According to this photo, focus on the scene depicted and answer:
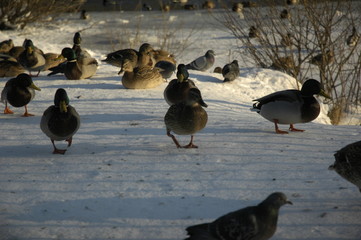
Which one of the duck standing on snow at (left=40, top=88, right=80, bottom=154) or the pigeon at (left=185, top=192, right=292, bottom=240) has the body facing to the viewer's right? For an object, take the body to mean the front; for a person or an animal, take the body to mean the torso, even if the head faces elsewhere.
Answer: the pigeon

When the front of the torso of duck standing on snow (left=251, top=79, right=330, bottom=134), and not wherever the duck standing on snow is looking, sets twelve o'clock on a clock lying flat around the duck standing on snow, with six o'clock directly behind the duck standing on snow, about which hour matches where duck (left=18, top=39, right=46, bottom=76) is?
The duck is roughly at 7 o'clock from the duck standing on snow.

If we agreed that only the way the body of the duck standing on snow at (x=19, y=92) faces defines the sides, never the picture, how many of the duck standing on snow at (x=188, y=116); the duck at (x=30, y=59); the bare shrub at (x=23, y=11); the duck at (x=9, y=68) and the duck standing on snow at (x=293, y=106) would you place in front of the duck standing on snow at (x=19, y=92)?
2

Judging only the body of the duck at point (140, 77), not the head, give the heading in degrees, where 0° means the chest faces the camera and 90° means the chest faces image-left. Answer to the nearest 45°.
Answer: approximately 90°

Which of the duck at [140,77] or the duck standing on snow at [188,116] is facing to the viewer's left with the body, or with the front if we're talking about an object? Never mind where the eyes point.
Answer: the duck

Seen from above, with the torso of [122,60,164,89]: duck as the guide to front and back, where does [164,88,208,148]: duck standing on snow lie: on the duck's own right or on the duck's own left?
on the duck's own left

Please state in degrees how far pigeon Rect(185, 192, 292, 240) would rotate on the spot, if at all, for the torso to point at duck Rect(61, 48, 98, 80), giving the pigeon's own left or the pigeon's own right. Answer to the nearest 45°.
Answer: approximately 135° to the pigeon's own left

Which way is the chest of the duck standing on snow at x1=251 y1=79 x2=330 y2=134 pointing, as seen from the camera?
to the viewer's right

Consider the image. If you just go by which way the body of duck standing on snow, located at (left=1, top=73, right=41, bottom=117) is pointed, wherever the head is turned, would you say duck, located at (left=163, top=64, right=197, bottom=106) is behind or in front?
in front

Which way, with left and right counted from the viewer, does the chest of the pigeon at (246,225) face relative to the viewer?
facing to the right of the viewer
